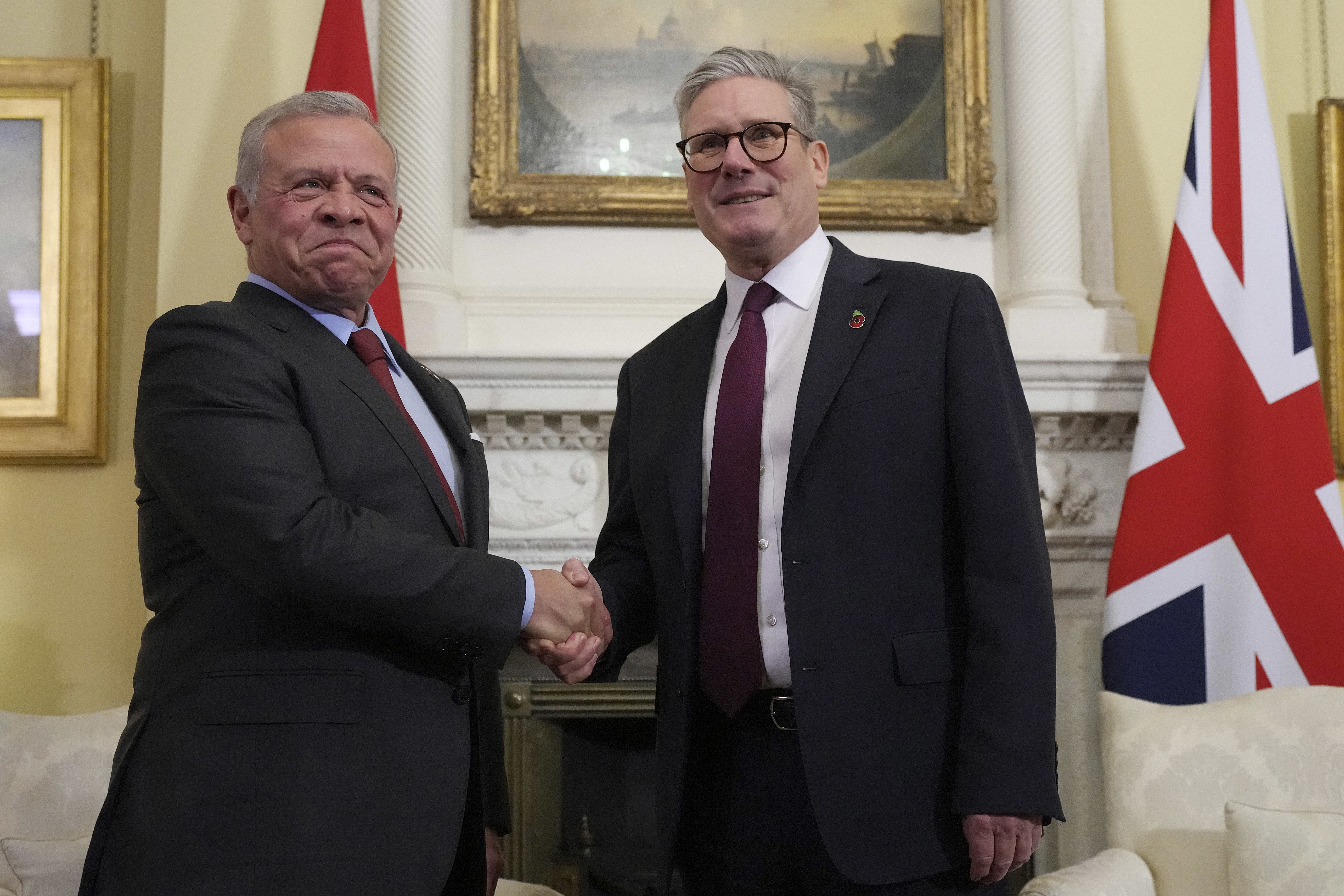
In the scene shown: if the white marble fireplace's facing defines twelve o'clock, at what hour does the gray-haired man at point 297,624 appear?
The gray-haired man is roughly at 1 o'clock from the white marble fireplace.

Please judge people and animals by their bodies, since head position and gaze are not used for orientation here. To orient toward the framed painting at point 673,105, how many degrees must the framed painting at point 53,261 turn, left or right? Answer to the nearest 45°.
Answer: approximately 45° to its left

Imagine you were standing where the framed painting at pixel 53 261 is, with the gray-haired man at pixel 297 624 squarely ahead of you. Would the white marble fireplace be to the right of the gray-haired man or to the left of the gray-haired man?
left

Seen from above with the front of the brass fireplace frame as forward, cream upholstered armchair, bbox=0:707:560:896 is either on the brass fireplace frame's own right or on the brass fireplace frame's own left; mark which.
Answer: on the brass fireplace frame's own right

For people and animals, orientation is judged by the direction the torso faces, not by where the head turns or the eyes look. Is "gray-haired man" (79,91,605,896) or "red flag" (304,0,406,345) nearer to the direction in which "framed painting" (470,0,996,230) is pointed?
the gray-haired man

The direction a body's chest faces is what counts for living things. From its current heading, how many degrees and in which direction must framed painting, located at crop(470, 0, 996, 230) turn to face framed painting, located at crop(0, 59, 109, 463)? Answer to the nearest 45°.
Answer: approximately 90° to its right

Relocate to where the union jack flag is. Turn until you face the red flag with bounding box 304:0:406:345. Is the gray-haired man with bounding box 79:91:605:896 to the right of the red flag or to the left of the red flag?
left
